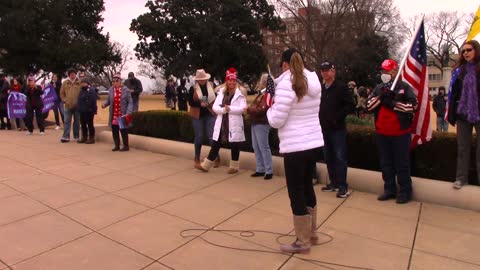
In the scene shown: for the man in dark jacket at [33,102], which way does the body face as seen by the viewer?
toward the camera

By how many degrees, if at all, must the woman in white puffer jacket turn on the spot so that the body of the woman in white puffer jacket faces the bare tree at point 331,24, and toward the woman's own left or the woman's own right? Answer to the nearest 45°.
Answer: approximately 45° to the woman's own right

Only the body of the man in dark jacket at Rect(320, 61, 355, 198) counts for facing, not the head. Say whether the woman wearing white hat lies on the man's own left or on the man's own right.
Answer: on the man's own right

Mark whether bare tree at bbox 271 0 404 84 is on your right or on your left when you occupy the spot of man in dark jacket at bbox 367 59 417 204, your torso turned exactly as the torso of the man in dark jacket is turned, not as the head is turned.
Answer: on your right

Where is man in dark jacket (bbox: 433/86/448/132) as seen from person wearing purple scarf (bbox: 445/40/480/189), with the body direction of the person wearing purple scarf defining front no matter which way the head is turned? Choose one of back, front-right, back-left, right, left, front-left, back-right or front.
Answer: back-right

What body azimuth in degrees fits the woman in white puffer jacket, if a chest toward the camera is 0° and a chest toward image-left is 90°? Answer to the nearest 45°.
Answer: approximately 135°

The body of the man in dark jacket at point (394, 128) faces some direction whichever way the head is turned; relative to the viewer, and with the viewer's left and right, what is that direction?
facing the viewer and to the left of the viewer

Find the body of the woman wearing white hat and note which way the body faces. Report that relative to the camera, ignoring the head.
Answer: toward the camera

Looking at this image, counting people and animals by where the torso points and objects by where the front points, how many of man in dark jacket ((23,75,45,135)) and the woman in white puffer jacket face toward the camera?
1

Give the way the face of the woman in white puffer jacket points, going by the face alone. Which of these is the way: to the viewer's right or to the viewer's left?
to the viewer's left

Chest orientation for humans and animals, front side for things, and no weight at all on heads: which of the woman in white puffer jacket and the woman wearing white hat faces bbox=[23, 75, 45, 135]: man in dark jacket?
the woman in white puffer jacket

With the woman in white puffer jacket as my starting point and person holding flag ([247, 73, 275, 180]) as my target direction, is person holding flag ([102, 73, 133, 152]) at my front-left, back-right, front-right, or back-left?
front-left

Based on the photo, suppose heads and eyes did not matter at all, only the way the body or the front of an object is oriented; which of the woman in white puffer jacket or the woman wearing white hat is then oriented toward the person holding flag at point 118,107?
the woman in white puffer jacket

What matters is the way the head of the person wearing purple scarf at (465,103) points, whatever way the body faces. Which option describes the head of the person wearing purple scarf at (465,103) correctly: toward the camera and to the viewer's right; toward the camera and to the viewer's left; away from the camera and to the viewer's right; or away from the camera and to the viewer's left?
toward the camera and to the viewer's left
